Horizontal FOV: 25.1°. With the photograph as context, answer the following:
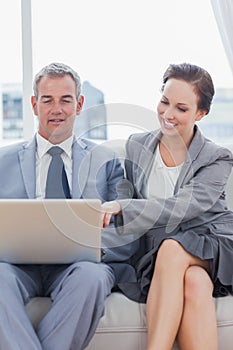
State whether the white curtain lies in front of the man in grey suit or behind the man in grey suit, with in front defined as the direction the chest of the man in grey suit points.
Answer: behind

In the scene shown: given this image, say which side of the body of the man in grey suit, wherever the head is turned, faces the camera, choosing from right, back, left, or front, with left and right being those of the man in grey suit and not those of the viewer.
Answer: front
